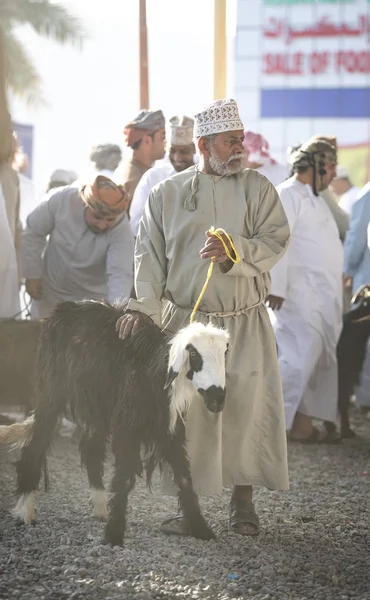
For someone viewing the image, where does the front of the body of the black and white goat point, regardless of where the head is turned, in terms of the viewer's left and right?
facing the viewer and to the right of the viewer

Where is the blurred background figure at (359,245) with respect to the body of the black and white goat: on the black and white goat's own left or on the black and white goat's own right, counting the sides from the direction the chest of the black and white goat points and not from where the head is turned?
on the black and white goat's own left

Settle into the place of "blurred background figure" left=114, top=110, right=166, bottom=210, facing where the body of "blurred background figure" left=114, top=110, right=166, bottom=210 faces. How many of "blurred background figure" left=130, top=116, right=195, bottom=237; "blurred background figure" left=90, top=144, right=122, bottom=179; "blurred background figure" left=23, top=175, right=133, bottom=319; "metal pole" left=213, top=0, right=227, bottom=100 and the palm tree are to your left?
3
